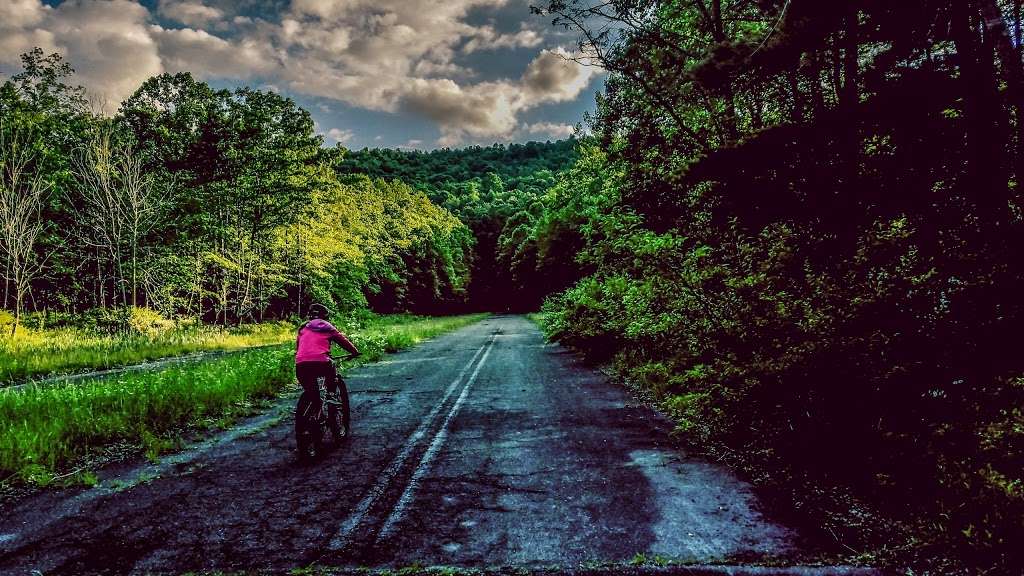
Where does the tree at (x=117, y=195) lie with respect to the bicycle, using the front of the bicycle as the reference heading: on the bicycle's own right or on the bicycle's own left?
on the bicycle's own left

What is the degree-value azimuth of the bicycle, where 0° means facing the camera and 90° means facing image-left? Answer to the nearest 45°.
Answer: approximately 225°

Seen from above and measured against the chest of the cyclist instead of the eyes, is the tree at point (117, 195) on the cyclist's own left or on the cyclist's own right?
on the cyclist's own left

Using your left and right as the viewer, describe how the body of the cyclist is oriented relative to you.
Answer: facing away from the viewer and to the right of the viewer

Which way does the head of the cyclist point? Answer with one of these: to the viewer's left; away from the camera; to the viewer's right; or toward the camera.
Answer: away from the camera
